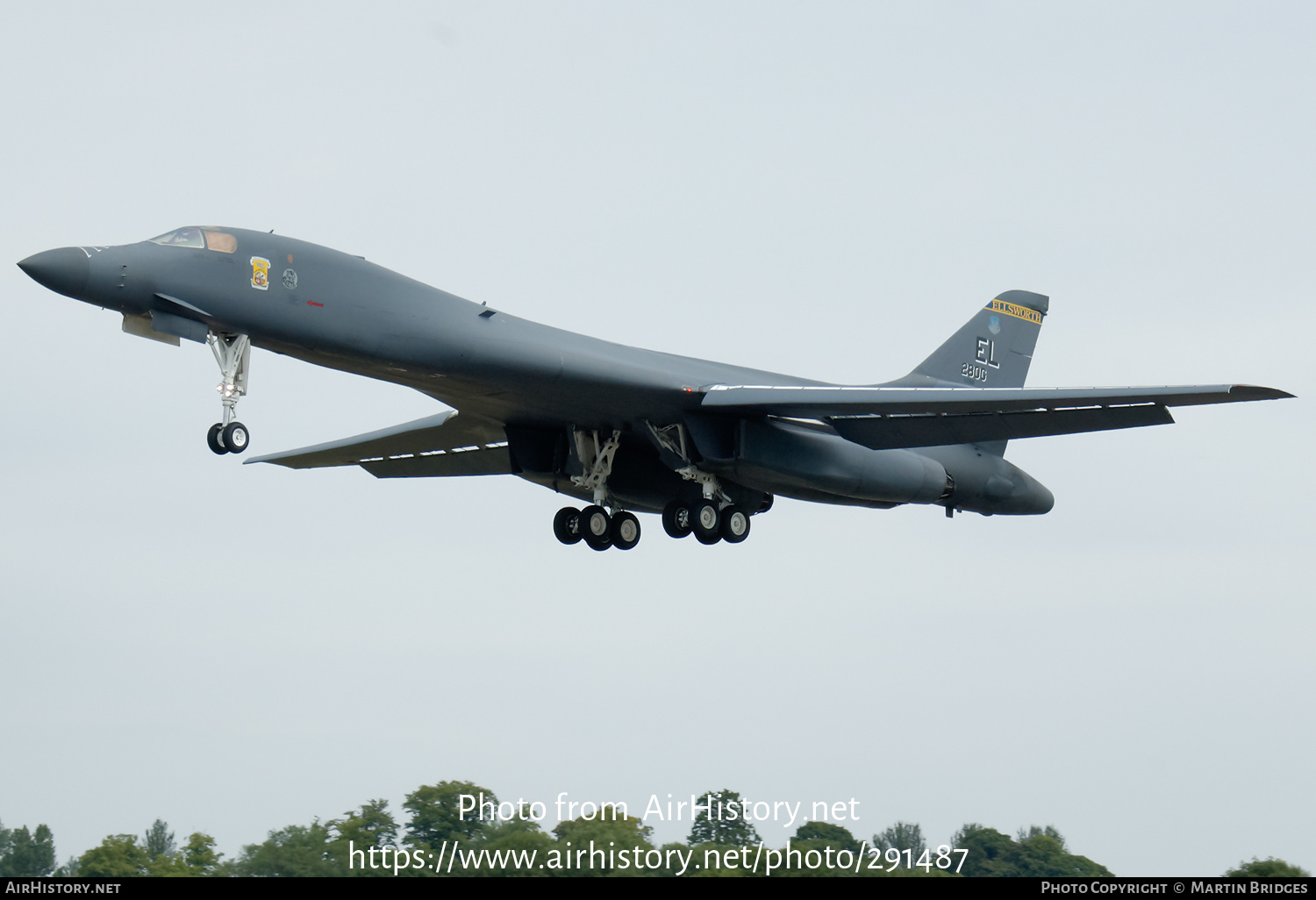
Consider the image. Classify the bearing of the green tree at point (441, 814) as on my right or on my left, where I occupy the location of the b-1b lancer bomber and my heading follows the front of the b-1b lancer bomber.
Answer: on my right

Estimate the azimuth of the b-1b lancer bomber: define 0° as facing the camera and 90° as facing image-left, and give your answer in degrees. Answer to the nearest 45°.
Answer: approximately 45°

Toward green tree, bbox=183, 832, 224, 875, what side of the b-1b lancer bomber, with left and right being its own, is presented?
right

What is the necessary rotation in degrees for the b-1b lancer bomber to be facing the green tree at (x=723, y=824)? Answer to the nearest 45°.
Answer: approximately 135° to its right

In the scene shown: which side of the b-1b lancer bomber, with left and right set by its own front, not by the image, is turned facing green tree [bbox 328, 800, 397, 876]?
right

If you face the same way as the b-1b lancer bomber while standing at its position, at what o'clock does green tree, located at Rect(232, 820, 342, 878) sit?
The green tree is roughly at 3 o'clock from the b-1b lancer bomber.

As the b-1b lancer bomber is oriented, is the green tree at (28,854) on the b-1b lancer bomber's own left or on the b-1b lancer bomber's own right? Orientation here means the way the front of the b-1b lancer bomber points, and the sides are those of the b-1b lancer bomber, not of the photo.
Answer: on the b-1b lancer bomber's own right
